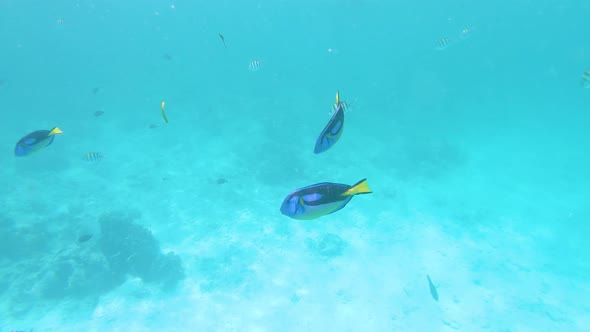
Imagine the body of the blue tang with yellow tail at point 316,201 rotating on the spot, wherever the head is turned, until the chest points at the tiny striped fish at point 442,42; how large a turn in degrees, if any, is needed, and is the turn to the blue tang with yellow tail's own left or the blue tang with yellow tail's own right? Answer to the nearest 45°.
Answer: approximately 90° to the blue tang with yellow tail's own right

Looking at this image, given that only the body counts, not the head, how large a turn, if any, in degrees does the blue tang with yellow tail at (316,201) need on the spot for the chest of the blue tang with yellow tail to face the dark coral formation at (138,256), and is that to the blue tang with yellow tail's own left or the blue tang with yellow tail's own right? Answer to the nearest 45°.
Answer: approximately 45° to the blue tang with yellow tail's own right

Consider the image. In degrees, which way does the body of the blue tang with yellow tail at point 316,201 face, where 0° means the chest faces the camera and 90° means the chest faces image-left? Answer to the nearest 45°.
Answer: approximately 90°

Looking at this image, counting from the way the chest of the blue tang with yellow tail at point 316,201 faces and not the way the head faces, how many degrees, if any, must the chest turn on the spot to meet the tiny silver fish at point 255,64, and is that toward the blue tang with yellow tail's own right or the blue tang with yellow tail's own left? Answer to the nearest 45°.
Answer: approximately 90° to the blue tang with yellow tail's own right
